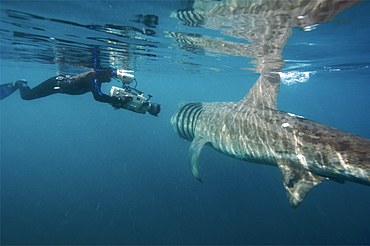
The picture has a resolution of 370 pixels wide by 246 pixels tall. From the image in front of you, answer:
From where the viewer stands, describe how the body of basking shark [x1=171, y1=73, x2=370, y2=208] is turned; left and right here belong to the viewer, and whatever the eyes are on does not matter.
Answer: facing away from the viewer and to the left of the viewer
